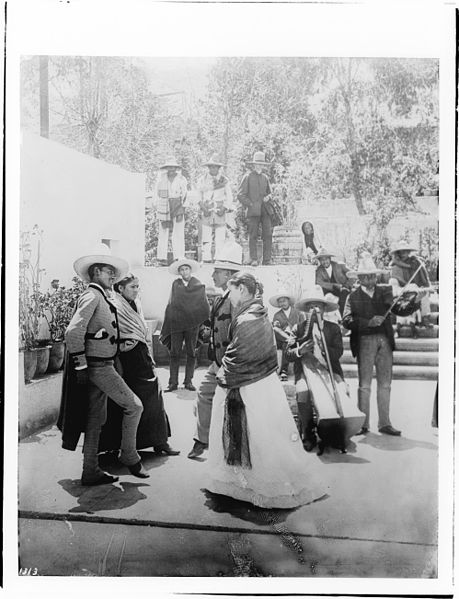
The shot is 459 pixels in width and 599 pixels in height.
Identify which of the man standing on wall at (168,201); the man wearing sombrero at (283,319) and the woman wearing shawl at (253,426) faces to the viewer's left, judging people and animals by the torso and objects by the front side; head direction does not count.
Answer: the woman wearing shawl

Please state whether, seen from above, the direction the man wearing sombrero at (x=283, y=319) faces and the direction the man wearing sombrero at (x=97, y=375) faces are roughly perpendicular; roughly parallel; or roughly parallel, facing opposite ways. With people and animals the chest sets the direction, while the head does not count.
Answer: roughly perpendicular

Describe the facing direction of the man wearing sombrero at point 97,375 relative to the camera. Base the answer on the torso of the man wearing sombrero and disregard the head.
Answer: to the viewer's right

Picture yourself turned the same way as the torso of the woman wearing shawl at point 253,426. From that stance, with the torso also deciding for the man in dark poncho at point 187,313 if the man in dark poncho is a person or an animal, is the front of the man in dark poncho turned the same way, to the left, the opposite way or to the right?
to the left

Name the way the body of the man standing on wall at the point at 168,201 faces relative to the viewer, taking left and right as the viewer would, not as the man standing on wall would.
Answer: facing the viewer

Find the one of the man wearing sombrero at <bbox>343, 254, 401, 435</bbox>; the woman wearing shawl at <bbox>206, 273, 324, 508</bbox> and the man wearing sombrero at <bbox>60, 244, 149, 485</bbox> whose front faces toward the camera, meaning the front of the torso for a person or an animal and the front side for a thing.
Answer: the man wearing sombrero at <bbox>343, 254, 401, 435</bbox>

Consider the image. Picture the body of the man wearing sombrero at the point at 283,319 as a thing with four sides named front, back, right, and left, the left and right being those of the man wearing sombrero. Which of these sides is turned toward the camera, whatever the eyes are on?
front

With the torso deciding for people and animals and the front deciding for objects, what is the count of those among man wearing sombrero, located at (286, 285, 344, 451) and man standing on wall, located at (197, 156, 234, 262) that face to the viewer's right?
0

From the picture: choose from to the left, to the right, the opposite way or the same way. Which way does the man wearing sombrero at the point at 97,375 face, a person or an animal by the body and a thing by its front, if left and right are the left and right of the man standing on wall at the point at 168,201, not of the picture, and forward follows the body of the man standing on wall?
to the left
